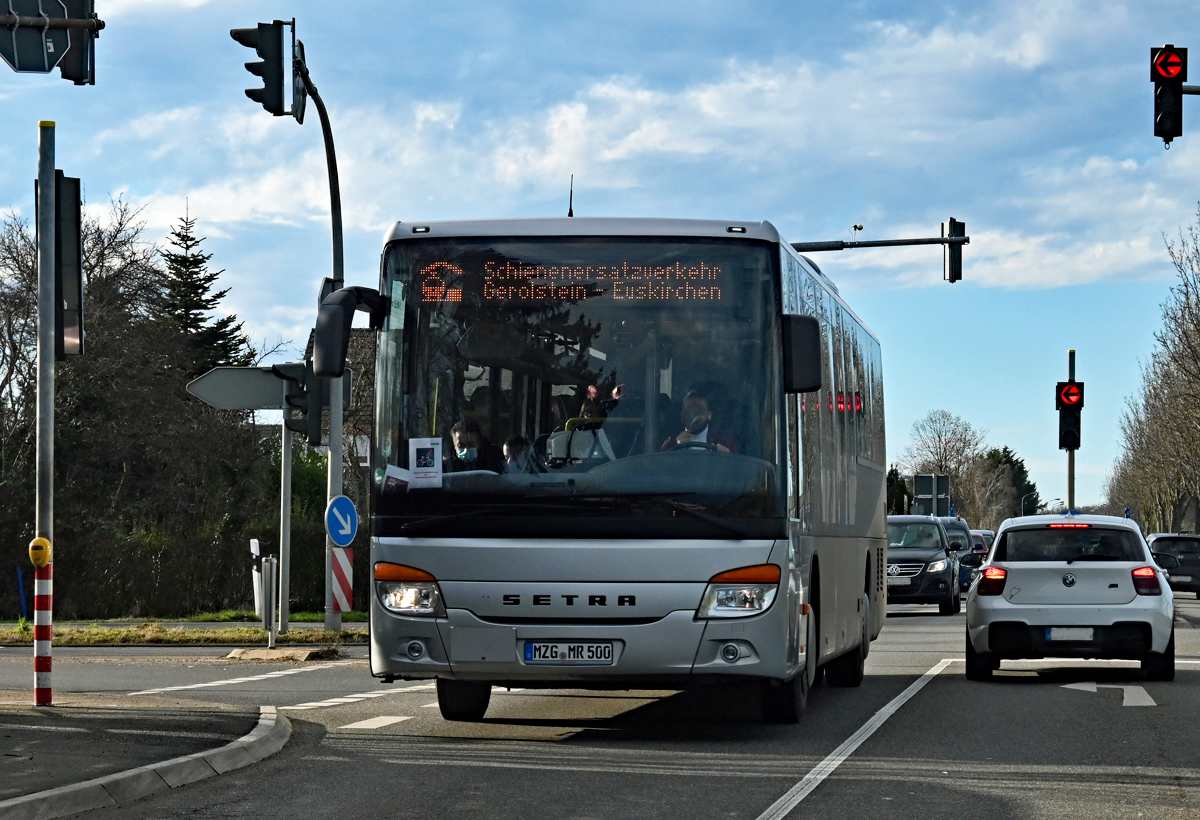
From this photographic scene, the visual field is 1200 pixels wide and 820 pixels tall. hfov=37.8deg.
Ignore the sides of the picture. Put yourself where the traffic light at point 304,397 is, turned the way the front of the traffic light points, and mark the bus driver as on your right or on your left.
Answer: on your left

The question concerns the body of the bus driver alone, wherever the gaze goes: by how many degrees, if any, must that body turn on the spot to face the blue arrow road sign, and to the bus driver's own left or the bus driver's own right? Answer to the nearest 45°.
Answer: approximately 135° to the bus driver's own right

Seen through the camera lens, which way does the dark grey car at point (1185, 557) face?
facing away from the viewer

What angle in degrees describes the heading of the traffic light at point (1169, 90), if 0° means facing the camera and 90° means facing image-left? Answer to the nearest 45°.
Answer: approximately 0°

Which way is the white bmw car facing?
away from the camera

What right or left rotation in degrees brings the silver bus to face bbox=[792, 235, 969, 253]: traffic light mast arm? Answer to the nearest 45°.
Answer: approximately 180°

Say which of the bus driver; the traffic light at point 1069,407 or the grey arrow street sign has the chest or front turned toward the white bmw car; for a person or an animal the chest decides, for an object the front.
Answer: the traffic light

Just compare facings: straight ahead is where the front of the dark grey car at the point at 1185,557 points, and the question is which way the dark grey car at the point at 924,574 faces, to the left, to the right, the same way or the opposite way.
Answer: the opposite way

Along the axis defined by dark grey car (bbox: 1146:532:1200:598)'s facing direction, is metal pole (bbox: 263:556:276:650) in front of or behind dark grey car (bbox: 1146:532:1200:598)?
behind

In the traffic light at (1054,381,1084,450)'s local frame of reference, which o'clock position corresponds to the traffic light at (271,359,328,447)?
the traffic light at (271,359,328,447) is roughly at 1 o'clock from the traffic light at (1054,381,1084,450).

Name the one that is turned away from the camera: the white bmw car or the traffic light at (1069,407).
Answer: the white bmw car
